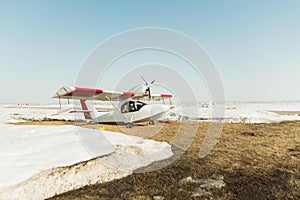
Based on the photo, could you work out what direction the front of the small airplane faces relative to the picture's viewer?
facing the viewer and to the right of the viewer
